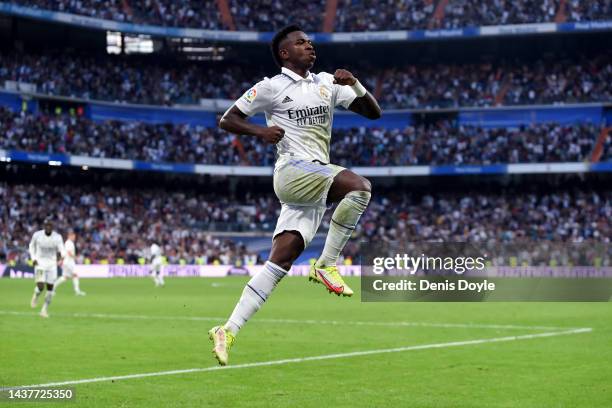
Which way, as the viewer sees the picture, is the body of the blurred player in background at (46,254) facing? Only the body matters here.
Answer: toward the camera

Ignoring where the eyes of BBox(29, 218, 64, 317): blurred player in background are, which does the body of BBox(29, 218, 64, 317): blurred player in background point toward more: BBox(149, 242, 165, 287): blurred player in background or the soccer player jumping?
the soccer player jumping

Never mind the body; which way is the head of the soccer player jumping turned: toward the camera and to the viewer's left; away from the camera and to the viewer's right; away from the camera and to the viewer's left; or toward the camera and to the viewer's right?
toward the camera and to the viewer's right

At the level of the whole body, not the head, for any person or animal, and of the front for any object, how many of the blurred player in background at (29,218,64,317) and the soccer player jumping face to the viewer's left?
0

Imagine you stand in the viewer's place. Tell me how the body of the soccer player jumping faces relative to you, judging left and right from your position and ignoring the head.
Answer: facing the viewer and to the right of the viewer

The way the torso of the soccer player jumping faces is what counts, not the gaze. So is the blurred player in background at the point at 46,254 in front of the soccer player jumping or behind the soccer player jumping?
behind

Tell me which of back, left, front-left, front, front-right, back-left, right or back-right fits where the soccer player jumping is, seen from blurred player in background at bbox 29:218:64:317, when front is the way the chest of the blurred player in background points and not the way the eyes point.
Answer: front

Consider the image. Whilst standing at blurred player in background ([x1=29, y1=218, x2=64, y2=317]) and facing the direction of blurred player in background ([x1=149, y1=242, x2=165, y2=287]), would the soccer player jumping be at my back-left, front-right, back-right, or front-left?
back-right

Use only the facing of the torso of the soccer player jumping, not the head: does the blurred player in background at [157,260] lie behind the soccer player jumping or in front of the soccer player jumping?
behind
